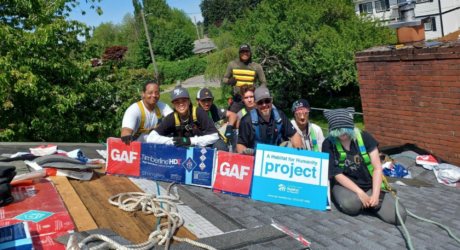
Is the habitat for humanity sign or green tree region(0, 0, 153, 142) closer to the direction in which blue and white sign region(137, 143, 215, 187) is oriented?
the habitat for humanity sign

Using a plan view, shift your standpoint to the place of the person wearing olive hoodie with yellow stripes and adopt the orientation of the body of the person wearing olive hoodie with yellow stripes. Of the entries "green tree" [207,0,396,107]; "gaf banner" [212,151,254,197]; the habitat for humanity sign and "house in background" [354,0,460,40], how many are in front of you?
2

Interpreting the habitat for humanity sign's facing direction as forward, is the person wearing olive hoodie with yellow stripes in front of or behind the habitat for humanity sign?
behind

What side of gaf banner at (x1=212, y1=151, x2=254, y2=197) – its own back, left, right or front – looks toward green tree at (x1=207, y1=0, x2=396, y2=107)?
back

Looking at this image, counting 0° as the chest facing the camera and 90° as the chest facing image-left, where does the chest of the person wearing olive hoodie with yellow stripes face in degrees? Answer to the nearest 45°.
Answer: approximately 0°

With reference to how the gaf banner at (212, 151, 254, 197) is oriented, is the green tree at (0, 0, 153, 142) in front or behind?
behind

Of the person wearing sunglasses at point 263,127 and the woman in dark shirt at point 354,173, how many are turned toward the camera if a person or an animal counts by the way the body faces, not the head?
2

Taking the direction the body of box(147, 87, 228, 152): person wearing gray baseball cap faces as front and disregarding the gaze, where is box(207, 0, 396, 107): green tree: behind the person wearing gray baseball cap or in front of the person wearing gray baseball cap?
behind
